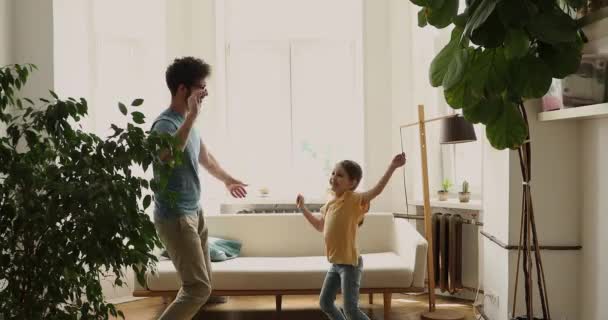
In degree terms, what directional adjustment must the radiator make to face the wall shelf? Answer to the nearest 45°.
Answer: approximately 45° to its left

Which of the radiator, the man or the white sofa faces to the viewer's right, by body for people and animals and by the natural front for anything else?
the man

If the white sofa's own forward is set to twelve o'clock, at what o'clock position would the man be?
The man is roughly at 1 o'clock from the white sofa.

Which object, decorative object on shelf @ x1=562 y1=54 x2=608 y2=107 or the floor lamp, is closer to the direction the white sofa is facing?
the decorative object on shelf

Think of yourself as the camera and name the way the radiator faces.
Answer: facing the viewer and to the left of the viewer

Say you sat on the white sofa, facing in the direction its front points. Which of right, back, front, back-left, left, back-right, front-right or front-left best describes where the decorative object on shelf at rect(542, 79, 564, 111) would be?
front-left

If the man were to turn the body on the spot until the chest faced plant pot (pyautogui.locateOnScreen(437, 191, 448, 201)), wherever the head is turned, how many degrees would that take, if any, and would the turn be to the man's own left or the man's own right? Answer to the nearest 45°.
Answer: approximately 45° to the man's own left

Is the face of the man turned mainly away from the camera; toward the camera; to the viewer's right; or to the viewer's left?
to the viewer's right

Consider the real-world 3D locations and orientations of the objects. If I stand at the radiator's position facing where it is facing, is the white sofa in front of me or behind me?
in front

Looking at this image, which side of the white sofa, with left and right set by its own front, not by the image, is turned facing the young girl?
front

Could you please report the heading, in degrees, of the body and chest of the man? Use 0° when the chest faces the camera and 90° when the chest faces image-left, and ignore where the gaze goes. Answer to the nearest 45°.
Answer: approximately 270°

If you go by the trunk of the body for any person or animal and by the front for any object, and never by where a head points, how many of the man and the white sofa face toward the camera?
1

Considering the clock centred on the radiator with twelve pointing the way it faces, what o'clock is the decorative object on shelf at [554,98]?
The decorative object on shelf is roughly at 10 o'clock from the radiator.

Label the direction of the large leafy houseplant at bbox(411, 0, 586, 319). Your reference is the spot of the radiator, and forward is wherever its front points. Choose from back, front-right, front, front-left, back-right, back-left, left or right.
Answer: front-left

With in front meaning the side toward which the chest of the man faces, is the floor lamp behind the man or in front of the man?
in front

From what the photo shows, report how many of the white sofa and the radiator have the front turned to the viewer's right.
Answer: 0
